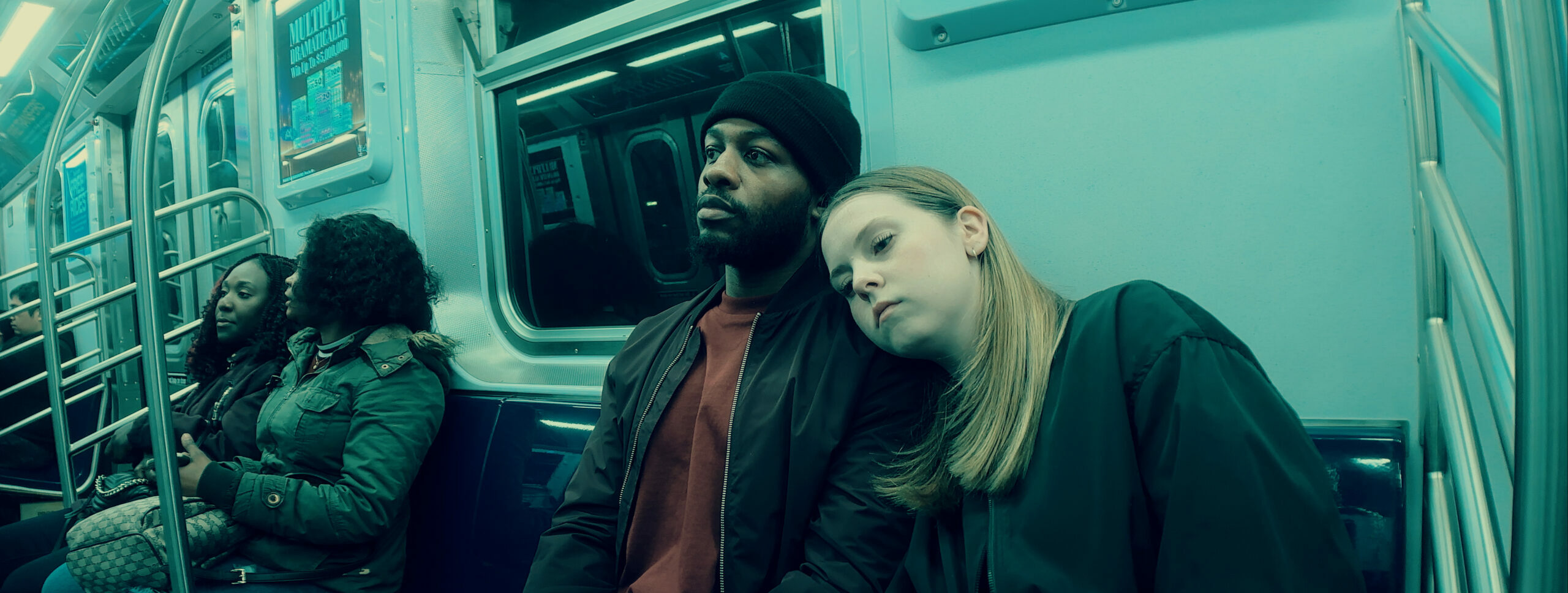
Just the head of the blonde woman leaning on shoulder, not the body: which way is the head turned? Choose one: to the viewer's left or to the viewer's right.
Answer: to the viewer's left

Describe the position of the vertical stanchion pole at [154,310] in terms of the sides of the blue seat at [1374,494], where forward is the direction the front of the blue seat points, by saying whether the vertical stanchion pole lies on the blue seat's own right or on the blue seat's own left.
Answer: on the blue seat's own right

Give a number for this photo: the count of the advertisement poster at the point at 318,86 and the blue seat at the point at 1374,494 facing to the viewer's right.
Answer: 0

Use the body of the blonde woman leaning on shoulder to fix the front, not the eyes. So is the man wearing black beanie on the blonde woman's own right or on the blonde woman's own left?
on the blonde woman's own right

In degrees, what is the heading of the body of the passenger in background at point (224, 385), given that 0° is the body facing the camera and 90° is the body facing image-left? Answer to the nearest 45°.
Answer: approximately 45°

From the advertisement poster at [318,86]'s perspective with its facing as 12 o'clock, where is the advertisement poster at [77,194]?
the advertisement poster at [77,194] is roughly at 4 o'clock from the advertisement poster at [318,86].

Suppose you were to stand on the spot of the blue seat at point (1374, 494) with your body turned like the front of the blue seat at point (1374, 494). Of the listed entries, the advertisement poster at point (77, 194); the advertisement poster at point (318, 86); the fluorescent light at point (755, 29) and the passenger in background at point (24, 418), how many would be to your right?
4

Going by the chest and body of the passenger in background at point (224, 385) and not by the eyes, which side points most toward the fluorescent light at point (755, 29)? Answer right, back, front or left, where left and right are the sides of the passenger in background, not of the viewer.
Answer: left

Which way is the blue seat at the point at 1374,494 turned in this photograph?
toward the camera

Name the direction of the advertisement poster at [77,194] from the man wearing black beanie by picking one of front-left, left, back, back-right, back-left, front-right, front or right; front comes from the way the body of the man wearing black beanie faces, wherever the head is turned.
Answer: right

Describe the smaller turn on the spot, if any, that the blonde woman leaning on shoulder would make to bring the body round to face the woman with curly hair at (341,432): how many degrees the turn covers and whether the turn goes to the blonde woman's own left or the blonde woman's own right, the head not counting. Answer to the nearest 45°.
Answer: approximately 45° to the blonde woman's own right

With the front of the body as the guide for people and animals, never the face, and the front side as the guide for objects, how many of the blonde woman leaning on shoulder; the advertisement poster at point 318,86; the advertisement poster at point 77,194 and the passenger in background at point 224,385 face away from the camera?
0

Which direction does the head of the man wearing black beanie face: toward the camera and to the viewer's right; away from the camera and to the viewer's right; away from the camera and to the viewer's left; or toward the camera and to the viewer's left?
toward the camera and to the viewer's left

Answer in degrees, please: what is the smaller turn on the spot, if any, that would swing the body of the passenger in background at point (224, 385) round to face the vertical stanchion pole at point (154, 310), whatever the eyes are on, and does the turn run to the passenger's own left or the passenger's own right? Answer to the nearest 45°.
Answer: approximately 45° to the passenger's own left

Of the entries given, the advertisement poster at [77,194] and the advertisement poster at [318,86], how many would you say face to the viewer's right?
0

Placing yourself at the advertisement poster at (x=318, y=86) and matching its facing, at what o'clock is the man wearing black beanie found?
The man wearing black beanie is roughly at 10 o'clock from the advertisement poster.

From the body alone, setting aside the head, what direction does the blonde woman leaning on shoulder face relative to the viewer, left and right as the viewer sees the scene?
facing the viewer and to the left of the viewer

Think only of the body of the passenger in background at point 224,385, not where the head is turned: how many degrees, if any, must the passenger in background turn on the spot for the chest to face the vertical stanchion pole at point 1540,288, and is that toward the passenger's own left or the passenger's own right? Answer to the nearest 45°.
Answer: approximately 45° to the passenger's own left

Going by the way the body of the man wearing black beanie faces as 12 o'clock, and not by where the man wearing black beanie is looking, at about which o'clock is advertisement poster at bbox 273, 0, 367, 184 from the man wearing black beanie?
The advertisement poster is roughly at 3 o'clock from the man wearing black beanie.
